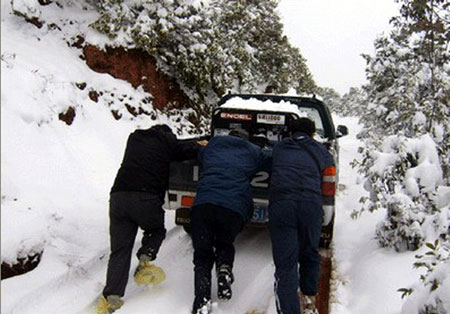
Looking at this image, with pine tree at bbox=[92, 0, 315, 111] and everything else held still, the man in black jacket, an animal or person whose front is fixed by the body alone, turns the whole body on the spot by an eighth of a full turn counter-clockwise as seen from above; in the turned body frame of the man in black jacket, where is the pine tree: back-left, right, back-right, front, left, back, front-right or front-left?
front

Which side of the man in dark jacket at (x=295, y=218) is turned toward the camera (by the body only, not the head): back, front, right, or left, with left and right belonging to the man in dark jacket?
back

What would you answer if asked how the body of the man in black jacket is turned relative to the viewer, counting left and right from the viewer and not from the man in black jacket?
facing away from the viewer and to the right of the viewer

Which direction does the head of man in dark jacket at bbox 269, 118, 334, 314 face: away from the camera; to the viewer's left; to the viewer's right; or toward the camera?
away from the camera

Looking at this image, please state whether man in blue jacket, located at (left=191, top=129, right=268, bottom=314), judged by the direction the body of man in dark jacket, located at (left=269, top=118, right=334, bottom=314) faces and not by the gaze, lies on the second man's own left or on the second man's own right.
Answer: on the second man's own left

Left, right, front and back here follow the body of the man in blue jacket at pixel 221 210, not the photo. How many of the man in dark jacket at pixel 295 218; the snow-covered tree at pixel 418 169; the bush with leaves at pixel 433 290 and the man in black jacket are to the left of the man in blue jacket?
1

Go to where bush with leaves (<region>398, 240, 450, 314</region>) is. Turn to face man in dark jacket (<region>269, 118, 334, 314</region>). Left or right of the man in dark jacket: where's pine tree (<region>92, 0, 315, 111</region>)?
right

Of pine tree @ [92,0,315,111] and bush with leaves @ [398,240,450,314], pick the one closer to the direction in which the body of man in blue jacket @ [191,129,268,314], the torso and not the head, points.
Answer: the pine tree

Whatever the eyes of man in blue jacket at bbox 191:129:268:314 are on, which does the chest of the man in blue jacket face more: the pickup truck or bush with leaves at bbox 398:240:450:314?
the pickup truck

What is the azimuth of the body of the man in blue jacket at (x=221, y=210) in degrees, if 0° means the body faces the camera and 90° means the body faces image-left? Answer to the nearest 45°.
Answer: approximately 180°

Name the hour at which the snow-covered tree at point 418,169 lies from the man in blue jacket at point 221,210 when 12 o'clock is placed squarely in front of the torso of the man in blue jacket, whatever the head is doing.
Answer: The snow-covered tree is roughly at 2 o'clock from the man in blue jacket.

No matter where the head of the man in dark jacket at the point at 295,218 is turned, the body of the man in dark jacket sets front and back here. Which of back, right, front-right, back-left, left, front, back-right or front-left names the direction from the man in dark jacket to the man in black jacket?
left

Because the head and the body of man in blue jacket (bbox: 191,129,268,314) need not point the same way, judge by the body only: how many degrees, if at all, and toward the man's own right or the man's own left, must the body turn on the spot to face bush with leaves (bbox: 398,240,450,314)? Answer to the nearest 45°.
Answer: approximately 135° to the man's own right

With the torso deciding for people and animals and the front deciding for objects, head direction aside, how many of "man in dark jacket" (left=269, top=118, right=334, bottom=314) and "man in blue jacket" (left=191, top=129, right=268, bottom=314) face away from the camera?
2

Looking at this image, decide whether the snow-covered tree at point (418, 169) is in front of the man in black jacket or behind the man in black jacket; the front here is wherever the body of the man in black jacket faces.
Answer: in front

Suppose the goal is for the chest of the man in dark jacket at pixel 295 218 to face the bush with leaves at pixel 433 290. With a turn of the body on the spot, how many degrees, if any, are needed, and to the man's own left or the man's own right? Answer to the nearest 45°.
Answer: approximately 90° to the man's own right

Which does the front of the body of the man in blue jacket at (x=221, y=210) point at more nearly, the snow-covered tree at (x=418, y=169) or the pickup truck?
the pickup truck
